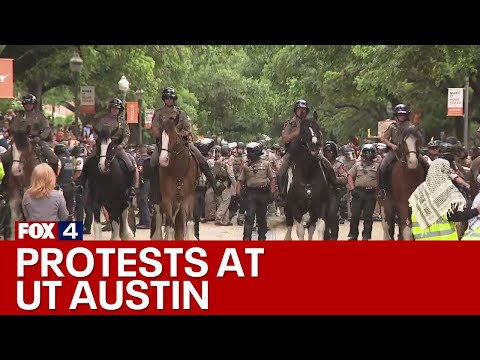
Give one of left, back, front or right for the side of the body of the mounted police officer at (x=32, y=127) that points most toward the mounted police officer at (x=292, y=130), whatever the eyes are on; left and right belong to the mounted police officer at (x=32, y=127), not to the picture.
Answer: left

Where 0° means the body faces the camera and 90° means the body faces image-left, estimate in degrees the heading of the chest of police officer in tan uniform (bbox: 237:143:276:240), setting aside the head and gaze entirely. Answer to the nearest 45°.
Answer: approximately 0°

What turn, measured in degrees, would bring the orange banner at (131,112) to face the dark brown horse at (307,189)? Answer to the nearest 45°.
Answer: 0° — it already faces it

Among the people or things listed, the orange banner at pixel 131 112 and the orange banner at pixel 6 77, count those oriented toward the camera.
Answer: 2

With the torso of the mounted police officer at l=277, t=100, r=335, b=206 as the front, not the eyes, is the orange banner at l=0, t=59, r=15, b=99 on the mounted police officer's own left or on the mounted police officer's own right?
on the mounted police officer's own right
